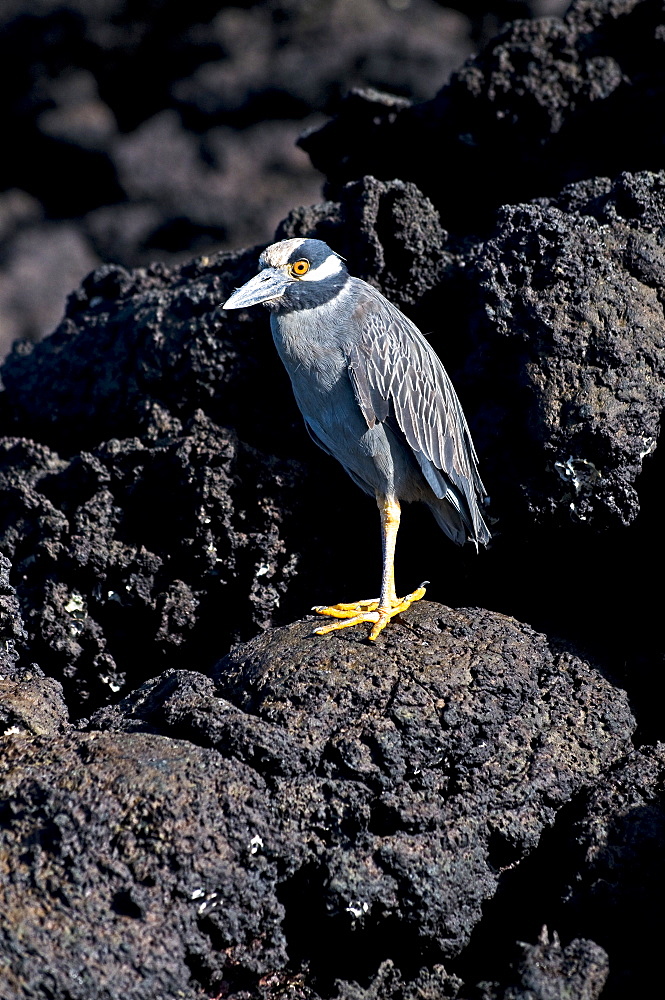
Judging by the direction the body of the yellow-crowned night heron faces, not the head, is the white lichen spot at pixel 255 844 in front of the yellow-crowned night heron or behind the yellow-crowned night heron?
in front

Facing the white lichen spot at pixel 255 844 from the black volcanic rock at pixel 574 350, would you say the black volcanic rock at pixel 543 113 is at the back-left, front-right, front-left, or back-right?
back-right

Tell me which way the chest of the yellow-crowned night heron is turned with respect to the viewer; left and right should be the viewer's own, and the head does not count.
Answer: facing the viewer and to the left of the viewer

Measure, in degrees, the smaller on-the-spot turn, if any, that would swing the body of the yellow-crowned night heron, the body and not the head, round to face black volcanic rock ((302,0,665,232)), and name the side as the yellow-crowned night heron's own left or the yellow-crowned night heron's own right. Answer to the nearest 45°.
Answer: approximately 180°

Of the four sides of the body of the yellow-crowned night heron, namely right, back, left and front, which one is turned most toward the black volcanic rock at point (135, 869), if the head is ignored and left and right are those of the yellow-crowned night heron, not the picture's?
front
